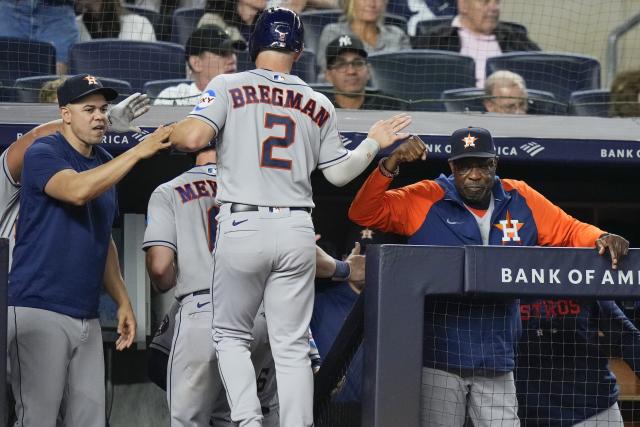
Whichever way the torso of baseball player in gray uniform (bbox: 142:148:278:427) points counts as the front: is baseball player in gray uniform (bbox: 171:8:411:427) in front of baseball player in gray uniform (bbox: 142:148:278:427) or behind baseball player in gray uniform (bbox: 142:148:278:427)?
behind

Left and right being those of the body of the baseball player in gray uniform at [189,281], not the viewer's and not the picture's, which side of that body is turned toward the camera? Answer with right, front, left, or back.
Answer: back

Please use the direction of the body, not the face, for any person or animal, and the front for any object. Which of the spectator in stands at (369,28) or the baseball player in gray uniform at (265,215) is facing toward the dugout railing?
the spectator in stands

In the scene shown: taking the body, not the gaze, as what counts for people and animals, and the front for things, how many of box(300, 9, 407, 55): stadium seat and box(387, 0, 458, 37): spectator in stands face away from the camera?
0

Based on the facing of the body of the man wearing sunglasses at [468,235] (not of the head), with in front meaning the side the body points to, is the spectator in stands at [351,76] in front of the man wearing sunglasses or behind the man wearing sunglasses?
behind

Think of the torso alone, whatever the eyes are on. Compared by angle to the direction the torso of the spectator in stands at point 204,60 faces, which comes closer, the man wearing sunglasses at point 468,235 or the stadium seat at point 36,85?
the man wearing sunglasses

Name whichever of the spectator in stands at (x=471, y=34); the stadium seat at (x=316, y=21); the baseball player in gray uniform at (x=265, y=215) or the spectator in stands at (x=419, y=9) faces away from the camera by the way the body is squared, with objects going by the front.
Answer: the baseball player in gray uniform

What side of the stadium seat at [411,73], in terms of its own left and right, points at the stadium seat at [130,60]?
right

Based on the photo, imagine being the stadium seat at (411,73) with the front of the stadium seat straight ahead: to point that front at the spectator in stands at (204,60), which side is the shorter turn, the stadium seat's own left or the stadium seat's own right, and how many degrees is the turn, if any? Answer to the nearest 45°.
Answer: approximately 45° to the stadium seat's own right

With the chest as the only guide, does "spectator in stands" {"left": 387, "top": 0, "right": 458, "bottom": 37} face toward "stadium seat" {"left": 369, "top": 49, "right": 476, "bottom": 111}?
yes

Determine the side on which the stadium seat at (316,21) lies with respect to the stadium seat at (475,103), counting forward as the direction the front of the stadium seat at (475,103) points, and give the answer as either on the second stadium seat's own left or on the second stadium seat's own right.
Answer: on the second stadium seat's own right
